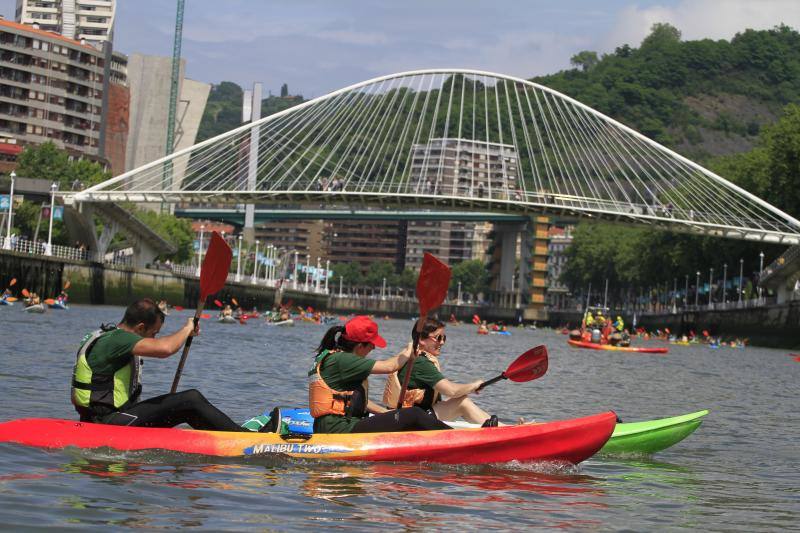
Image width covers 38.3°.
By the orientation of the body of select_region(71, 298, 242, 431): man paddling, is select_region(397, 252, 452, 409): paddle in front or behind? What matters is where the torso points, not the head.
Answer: in front

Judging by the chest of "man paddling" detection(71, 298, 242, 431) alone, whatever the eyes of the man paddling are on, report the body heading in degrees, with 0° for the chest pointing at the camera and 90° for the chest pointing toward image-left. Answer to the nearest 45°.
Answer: approximately 270°

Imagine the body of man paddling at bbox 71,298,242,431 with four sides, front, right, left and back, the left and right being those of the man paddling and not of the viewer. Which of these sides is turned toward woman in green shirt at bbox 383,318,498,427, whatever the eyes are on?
front

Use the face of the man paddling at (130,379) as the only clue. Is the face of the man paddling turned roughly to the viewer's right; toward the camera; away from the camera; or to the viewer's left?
to the viewer's right

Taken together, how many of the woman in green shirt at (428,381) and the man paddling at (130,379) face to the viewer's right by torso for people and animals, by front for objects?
2

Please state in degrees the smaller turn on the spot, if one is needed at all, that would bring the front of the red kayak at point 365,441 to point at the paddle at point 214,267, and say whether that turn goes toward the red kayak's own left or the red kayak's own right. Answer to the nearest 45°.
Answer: approximately 135° to the red kayak's own left

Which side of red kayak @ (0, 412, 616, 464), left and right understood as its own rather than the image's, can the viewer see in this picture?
right

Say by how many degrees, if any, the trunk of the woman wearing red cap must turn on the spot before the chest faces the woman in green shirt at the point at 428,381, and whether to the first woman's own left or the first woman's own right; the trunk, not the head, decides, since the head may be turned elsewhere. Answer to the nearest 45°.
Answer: approximately 45° to the first woman's own left

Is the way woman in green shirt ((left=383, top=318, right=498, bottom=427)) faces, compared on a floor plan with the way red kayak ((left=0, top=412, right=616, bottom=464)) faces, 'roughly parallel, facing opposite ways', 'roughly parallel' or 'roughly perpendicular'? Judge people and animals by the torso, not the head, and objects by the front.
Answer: roughly parallel

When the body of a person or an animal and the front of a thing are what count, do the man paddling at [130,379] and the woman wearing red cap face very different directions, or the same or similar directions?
same or similar directions

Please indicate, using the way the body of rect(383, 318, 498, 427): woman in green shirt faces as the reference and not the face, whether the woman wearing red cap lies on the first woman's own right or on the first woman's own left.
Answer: on the first woman's own right

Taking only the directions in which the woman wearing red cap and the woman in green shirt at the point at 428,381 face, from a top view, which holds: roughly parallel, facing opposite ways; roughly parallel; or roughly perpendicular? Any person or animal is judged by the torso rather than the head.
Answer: roughly parallel

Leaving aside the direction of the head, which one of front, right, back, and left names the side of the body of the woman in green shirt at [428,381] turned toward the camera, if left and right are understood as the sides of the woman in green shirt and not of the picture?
right

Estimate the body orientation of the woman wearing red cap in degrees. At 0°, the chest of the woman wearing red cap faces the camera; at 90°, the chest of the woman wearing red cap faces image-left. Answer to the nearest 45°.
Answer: approximately 270°

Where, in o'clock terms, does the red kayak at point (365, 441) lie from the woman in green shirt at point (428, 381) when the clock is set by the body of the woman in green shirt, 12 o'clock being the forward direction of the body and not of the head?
The red kayak is roughly at 4 o'clock from the woman in green shirt.
